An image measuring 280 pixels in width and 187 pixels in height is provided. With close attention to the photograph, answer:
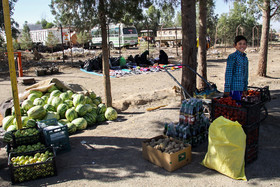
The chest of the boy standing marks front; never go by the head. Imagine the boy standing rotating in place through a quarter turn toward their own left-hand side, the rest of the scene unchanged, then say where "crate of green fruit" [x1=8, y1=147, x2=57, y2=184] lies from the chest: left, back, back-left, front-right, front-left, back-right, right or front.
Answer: back

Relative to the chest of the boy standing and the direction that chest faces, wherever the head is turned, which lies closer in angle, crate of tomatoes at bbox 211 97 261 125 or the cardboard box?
the crate of tomatoes

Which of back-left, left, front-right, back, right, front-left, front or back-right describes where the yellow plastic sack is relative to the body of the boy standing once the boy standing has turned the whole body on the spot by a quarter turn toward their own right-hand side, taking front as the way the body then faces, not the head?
front-left

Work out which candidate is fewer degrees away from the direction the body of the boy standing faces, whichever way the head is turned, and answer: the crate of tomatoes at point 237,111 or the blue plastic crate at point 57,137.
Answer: the crate of tomatoes

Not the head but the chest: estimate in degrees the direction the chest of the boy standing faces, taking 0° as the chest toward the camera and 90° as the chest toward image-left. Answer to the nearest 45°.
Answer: approximately 315°

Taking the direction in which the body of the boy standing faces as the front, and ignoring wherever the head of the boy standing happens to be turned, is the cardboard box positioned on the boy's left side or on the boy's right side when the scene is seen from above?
on the boy's right side

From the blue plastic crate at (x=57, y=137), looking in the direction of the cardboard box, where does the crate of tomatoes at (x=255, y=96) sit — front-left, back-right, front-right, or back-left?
front-left
